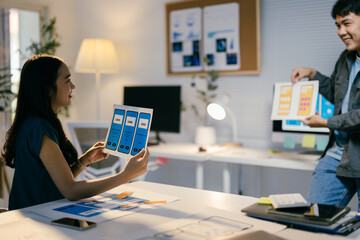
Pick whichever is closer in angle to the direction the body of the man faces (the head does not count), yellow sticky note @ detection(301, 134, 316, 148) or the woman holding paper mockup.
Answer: the woman holding paper mockup

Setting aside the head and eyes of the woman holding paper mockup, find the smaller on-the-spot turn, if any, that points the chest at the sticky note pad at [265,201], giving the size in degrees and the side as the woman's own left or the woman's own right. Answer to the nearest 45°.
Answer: approximately 45° to the woman's own right

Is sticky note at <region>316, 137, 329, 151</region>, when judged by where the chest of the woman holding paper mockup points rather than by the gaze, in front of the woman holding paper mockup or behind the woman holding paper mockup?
in front

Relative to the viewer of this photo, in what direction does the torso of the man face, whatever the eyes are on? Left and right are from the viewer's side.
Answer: facing the viewer and to the left of the viewer

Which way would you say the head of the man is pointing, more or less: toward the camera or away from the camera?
toward the camera

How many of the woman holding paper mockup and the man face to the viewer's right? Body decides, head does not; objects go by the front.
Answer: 1

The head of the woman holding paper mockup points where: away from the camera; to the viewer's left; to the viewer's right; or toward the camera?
to the viewer's right

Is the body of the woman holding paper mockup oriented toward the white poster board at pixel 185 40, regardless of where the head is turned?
no

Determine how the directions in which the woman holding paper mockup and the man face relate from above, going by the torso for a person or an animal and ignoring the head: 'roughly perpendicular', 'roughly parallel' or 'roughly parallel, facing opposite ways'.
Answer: roughly parallel, facing opposite ways

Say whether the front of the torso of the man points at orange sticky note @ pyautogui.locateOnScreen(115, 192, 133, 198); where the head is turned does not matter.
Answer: yes

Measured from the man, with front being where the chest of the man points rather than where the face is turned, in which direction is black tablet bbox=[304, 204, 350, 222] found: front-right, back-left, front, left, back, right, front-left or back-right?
front-left

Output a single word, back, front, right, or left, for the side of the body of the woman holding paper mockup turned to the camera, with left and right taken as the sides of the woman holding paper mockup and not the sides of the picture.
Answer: right

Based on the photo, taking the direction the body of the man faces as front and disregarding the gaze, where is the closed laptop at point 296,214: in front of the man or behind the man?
in front
